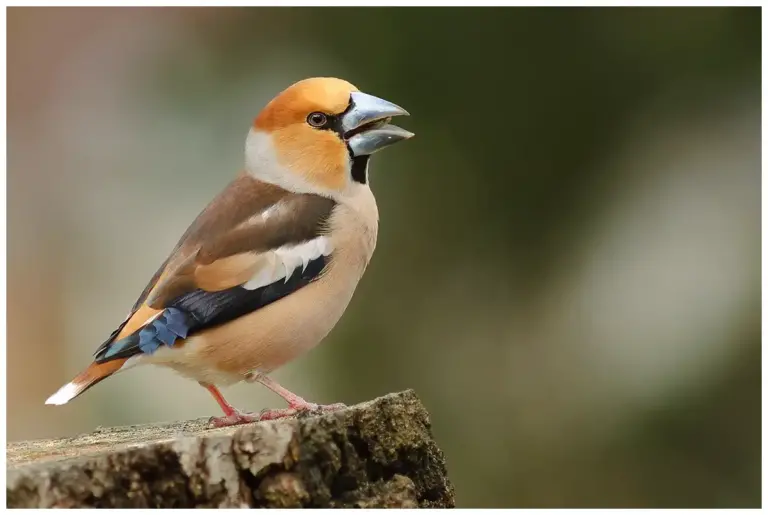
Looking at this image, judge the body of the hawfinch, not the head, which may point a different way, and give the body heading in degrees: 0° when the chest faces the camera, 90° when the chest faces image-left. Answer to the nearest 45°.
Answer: approximately 270°
